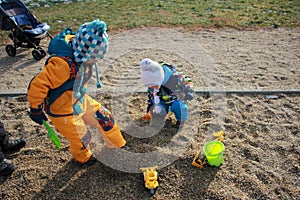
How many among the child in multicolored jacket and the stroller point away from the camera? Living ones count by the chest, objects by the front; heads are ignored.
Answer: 0

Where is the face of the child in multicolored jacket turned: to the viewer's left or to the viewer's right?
to the viewer's left

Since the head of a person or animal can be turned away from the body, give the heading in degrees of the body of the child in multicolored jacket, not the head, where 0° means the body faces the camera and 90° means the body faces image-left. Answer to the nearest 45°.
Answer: approximately 45°

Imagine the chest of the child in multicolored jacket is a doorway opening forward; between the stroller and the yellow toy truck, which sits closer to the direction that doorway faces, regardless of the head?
the yellow toy truck

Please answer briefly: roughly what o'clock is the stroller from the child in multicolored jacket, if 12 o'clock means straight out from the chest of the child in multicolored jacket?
The stroller is roughly at 3 o'clock from the child in multicolored jacket.

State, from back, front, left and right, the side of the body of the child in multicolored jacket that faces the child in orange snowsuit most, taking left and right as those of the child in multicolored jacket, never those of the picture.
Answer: front

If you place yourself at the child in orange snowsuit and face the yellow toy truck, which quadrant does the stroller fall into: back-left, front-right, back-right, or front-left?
back-left

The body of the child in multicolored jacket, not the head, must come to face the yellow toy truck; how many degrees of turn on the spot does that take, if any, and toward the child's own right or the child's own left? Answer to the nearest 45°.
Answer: approximately 45° to the child's own left
